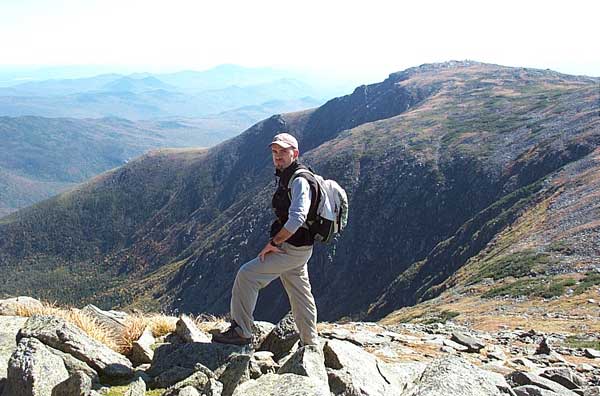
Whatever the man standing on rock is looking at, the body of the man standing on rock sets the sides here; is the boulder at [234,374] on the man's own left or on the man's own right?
on the man's own left

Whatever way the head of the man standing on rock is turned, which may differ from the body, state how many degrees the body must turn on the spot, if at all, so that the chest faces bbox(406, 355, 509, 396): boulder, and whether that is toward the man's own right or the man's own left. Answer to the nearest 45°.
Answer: approximately 135° to the man's own left

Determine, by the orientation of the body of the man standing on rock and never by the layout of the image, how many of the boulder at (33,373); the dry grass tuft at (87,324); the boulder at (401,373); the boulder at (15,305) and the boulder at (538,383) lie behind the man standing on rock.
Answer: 2

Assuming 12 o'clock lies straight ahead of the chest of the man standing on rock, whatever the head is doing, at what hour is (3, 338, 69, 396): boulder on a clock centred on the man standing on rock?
The boulder is roughly at 11 o'clock from the man standing on rock.

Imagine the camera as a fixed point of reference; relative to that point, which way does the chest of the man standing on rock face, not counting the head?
to the viewer's left

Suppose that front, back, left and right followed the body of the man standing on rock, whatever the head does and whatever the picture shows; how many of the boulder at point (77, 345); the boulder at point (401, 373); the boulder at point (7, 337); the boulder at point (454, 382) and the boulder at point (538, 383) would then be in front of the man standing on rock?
2

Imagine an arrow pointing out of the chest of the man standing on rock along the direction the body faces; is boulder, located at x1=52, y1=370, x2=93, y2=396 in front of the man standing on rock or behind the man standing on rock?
in front

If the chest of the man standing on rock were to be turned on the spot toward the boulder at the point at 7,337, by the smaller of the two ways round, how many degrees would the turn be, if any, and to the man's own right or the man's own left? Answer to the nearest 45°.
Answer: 0° — they already face it

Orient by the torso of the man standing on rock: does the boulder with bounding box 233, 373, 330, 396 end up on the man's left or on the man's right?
on the man's left

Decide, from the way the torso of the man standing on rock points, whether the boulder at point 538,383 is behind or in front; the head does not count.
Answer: behind

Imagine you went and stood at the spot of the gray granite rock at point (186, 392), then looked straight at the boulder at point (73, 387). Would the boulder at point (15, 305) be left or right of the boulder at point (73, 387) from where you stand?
right

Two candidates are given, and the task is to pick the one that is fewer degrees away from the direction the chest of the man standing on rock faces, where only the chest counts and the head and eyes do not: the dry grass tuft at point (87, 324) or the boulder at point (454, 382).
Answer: the dry grass tuft
